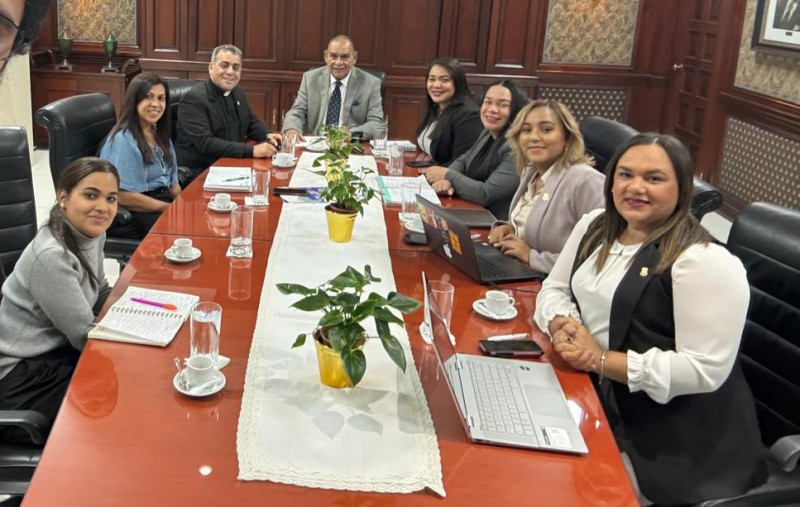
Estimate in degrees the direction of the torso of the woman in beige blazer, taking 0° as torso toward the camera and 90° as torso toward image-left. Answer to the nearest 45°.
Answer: approximately 45°

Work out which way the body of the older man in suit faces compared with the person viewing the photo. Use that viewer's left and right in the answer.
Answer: facing the viewer

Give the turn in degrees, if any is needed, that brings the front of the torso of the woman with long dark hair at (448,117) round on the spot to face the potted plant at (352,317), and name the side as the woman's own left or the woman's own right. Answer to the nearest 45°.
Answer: approximately 45° to the woman's own left

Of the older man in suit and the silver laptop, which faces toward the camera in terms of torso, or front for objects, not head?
the older man in suit

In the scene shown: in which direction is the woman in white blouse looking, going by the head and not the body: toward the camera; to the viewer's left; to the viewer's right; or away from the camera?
toward the camera

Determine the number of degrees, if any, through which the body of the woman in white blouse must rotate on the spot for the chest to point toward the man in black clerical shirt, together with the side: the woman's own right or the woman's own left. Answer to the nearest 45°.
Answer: approximately 90° to the woman's own right

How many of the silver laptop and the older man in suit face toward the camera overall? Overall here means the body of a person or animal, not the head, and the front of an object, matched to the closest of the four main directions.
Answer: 1

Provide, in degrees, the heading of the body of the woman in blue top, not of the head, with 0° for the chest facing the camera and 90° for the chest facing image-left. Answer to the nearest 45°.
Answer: approximately 315°

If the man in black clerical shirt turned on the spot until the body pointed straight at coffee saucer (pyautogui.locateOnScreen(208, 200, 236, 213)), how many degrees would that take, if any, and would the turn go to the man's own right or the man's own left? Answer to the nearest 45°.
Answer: approximately 45° to the man's own right

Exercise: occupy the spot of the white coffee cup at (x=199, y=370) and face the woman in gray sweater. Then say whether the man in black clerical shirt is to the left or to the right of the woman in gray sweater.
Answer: right

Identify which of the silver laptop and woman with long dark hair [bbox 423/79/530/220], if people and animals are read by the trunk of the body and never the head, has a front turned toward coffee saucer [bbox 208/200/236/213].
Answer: the woman with long dark hair

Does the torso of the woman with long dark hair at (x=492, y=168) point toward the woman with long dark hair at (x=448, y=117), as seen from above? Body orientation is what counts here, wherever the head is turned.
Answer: no

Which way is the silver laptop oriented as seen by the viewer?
to the viewer's right

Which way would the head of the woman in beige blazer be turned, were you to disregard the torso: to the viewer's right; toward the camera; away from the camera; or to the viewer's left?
toward the camera

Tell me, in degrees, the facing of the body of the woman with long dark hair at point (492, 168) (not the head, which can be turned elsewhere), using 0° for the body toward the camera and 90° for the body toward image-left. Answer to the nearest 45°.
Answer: approximately 45°
